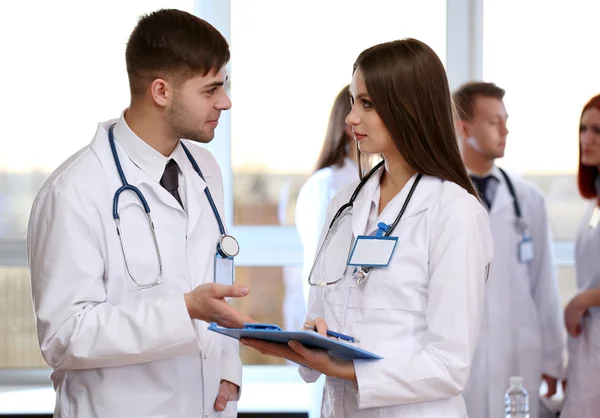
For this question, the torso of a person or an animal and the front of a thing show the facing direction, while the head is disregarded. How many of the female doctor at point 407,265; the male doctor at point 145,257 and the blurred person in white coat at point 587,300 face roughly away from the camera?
0

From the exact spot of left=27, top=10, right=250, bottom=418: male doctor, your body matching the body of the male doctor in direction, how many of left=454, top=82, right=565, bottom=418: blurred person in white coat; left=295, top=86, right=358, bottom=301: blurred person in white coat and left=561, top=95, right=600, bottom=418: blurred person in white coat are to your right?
0

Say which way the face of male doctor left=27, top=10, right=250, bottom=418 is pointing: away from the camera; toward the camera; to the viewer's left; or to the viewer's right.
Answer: to the viewer's right

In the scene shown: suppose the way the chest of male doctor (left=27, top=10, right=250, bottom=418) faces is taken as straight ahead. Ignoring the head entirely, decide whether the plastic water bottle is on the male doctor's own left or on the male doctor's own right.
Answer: on the male doctor's own left

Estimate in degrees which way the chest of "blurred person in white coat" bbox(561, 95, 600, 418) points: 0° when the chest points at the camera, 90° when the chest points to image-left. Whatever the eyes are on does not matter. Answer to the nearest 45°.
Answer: approximately 45°

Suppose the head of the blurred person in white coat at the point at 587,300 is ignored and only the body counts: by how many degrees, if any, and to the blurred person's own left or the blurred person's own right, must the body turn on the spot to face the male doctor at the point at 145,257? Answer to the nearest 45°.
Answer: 0° — they already face them

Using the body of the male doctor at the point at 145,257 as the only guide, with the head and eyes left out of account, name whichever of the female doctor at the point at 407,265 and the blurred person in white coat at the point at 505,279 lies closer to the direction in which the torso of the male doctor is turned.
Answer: the female doctor

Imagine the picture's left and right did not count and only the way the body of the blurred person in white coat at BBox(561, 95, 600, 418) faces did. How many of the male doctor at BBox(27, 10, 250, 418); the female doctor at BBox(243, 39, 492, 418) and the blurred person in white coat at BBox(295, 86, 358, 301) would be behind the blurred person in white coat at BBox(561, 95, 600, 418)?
0

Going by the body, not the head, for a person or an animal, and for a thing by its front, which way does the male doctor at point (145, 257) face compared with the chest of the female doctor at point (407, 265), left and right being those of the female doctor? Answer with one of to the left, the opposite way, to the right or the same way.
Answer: to the left

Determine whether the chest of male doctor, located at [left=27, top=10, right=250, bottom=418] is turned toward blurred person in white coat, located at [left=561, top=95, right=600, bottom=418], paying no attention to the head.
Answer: no

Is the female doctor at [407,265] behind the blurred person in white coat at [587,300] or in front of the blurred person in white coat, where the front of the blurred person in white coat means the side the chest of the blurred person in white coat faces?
in front

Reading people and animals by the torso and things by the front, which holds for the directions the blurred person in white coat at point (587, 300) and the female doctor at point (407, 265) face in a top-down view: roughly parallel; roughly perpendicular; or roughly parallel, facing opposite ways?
roughly parallel

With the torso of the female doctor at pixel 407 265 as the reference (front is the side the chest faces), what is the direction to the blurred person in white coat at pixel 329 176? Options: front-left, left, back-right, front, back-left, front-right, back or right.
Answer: back-right

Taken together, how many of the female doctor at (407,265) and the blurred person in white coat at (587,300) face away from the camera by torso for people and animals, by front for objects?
0

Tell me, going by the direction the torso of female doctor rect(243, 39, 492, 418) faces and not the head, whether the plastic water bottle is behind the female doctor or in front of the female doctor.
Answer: behind

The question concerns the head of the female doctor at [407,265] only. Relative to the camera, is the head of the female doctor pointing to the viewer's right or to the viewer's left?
to the viewer's left

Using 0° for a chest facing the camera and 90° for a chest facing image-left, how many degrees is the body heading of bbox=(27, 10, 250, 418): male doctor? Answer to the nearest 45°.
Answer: approximately 315°
